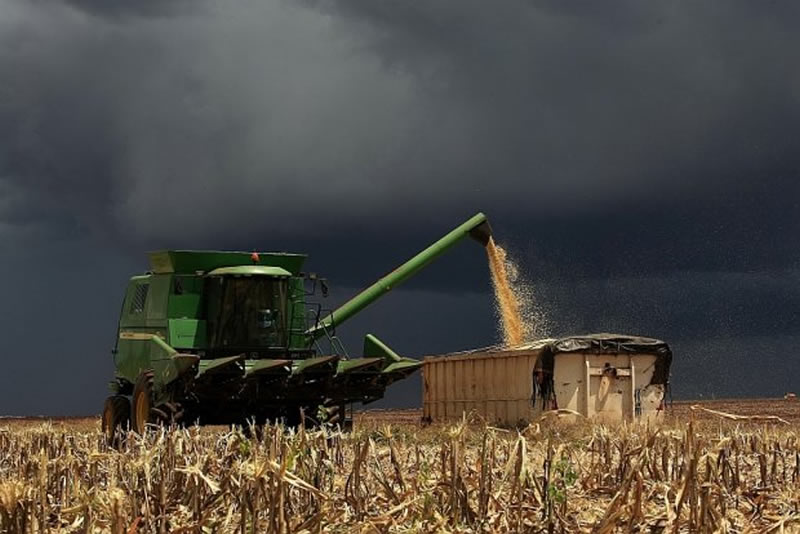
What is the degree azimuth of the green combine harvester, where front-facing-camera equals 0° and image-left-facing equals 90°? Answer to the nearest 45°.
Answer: approximately 315°
